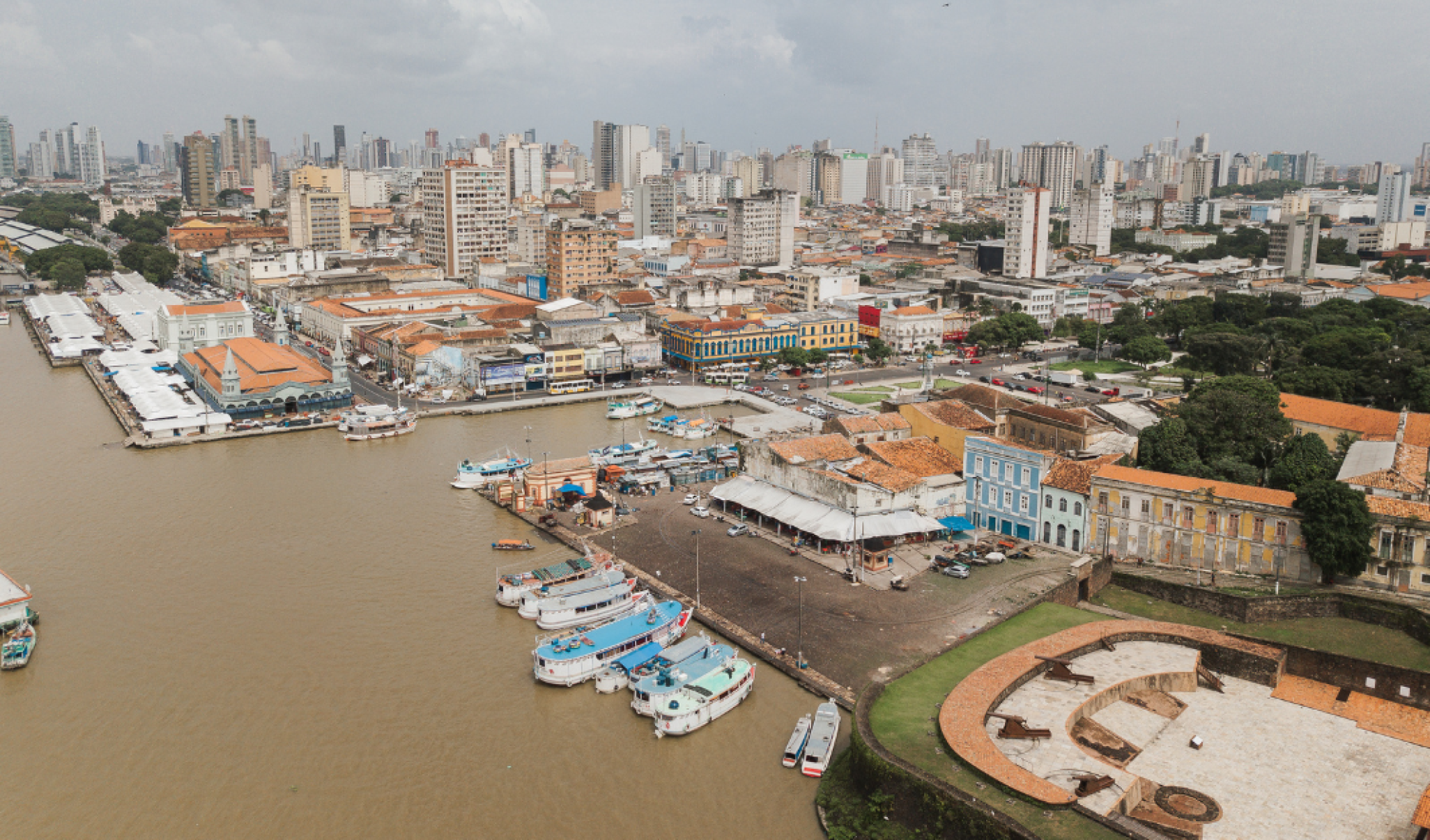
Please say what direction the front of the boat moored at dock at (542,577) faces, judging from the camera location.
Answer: facing away from the viewer and to the right of the viewer

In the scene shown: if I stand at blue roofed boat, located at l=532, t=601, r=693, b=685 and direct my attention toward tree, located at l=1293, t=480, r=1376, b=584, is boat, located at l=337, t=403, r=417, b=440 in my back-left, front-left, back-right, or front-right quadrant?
back-left

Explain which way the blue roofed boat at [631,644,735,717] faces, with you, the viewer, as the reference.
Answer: facing away from the viewer and to the right of the viewer

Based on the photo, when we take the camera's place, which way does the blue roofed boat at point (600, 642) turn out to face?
facing away from the viewer and to the right of the viewer

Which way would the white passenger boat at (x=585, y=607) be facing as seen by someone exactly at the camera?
facing away from the viewer and to the right of the viewer

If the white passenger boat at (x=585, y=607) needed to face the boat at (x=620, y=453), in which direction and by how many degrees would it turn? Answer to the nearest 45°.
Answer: approximately 45° to its left

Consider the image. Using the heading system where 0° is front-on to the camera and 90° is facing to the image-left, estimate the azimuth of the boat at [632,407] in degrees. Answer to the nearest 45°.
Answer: approximately 270°

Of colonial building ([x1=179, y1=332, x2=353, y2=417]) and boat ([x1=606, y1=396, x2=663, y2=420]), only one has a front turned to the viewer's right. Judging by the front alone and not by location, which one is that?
the boat

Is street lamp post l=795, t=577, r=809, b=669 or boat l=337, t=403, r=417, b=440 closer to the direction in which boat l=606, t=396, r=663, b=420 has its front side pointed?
the street lamp post
